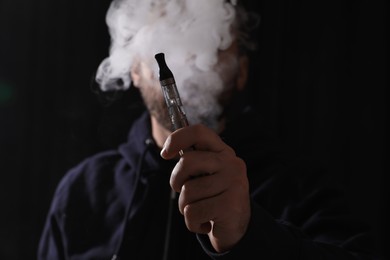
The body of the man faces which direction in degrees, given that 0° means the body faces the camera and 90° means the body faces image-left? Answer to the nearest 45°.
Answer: approximately 0°
